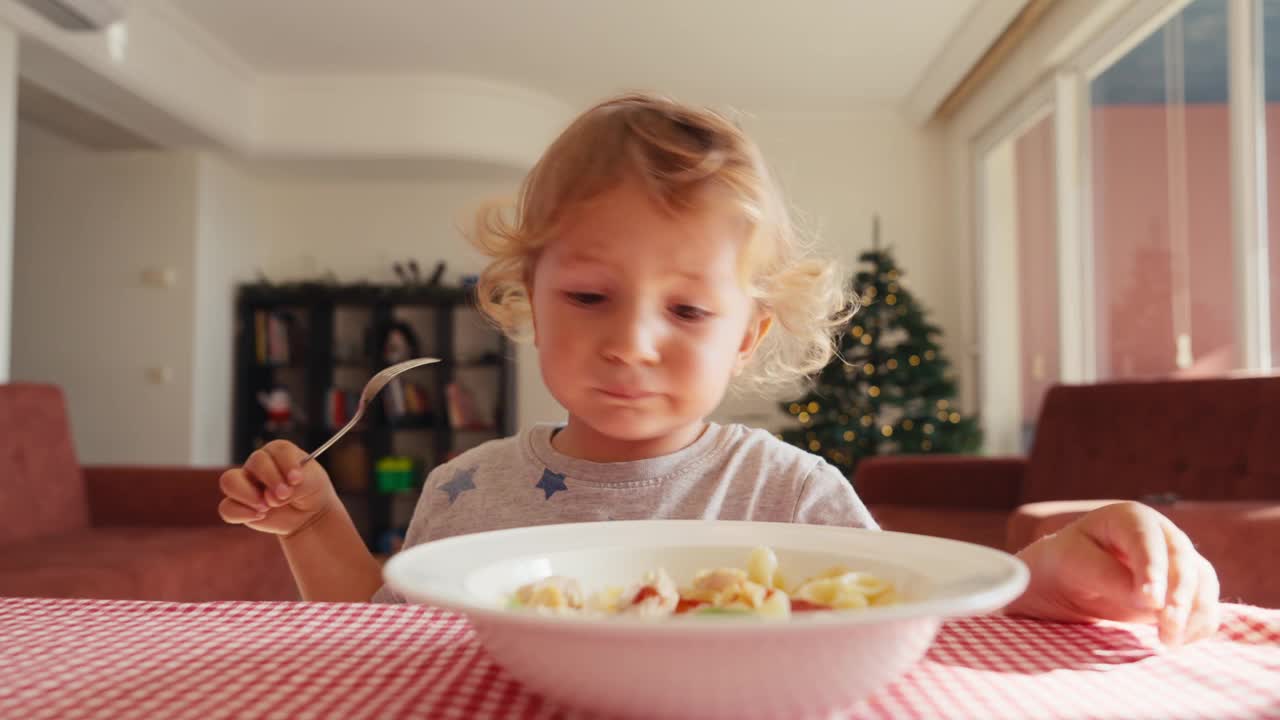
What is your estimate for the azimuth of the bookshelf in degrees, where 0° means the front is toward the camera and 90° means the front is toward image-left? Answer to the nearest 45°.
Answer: approximately 0°

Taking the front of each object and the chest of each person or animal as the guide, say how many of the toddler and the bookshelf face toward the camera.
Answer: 2

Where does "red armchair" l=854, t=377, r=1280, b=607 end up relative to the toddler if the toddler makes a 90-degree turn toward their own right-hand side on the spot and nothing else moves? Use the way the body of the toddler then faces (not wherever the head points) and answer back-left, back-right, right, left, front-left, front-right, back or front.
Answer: back-right

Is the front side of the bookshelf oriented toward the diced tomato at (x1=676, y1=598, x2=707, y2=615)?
yes

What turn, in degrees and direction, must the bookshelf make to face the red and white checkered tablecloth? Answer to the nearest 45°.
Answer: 0° — it already faces it

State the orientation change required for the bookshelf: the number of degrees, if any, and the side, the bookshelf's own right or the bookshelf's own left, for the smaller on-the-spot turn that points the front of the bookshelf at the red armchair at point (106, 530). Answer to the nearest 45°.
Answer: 0° — it already faces it

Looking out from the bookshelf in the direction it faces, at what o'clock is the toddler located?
The toddler is roughly at 12 o'clock from the bookshelf.

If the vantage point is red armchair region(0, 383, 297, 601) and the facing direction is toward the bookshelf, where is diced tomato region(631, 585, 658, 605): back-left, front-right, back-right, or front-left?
back-right

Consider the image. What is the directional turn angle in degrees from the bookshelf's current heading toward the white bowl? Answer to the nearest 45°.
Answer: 0° — it already faces it

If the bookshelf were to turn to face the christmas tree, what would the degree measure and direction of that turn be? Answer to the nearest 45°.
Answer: approximately 45° to its left
